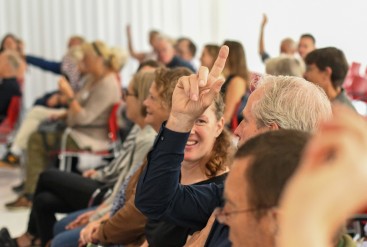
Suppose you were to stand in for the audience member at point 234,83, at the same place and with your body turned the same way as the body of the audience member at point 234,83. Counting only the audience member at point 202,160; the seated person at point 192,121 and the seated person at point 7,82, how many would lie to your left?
2

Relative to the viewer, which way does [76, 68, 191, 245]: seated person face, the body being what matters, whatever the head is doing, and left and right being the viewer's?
facing to the left of the viewer

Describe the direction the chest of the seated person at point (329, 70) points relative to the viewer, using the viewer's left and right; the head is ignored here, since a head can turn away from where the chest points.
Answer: facing to the left of the viewer

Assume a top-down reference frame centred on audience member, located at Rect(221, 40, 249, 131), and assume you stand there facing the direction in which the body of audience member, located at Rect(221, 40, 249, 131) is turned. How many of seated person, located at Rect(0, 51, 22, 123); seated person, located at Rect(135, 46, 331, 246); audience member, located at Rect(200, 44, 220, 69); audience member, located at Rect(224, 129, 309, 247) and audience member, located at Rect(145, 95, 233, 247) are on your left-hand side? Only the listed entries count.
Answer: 3

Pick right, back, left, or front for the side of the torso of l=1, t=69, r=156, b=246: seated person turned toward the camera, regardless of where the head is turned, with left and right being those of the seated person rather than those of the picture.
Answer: left

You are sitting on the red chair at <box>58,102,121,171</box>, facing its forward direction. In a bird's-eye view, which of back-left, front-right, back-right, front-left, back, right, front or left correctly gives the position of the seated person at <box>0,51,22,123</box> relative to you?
front-right

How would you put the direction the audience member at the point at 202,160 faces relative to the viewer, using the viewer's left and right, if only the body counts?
facing the viewer and to the left of the viewer

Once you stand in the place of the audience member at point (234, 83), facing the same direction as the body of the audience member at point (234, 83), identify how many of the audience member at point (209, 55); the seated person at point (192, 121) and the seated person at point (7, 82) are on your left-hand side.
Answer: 1

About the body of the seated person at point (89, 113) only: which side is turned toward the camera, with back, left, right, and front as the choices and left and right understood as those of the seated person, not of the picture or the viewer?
left

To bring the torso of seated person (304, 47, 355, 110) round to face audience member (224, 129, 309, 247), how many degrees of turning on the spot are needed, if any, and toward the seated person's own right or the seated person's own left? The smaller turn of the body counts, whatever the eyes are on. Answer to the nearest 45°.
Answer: approximately 90° to the seated person's own left

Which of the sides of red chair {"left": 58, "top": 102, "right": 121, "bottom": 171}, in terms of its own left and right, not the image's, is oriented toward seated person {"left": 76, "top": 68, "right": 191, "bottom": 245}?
left

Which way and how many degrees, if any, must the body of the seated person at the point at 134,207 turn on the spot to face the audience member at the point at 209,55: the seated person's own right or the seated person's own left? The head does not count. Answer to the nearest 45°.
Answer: approximately 90° to the seated person's own right
